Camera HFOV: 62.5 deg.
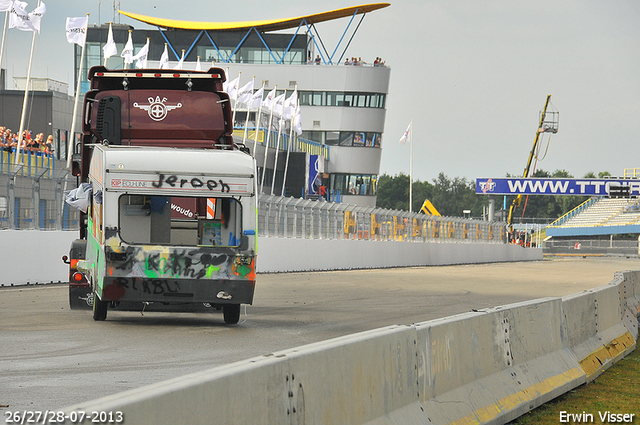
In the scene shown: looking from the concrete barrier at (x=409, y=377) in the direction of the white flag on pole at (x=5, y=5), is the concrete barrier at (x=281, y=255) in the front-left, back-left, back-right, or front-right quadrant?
front-right

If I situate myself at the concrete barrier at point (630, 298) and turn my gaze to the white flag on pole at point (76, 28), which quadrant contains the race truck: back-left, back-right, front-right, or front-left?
front-left

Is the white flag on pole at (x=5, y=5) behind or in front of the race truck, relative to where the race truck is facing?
in front

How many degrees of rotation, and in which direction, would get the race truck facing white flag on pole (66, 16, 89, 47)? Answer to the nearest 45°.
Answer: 0° — it already faces it

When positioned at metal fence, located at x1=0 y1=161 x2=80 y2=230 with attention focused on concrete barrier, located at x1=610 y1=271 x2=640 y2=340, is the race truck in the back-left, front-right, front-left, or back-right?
front-right

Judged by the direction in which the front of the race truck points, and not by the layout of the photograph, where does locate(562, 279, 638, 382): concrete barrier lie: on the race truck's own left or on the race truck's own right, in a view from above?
on the race truck's own right

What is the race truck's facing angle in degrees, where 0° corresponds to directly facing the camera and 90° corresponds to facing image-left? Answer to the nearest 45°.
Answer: approximately 180°

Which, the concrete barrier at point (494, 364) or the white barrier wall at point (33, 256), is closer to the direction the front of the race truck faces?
the white barrier wall

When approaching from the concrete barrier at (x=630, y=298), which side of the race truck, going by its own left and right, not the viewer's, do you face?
right

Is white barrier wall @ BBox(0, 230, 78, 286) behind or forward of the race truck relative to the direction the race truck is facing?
forward

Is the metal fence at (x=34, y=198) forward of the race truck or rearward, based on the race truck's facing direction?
forward

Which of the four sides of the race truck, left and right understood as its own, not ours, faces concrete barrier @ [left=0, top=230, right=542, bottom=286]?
front

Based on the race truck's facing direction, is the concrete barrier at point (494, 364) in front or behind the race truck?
behind

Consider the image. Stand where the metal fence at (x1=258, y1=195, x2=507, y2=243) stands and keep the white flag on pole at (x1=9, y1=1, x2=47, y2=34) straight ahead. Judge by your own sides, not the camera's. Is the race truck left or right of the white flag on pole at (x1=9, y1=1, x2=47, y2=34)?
left

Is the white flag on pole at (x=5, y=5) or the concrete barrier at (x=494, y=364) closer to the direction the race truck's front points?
the white flag on pole
